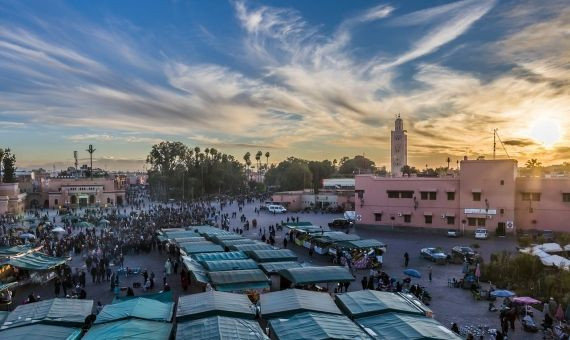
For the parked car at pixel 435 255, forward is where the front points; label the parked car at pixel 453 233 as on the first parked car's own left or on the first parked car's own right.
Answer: on the first parked car's own left

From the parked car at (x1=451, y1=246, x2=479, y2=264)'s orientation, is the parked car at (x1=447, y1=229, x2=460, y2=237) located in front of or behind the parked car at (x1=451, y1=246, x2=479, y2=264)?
behind

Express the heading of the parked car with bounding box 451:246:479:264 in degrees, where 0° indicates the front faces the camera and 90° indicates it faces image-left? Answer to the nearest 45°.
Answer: approximately 315°

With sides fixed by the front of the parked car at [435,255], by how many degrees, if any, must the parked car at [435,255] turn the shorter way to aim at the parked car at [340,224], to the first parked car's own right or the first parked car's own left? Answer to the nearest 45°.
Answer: approximately 180°

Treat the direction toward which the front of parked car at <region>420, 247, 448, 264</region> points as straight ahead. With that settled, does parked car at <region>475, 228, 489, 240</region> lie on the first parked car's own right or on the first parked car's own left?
on the first parked car's own left

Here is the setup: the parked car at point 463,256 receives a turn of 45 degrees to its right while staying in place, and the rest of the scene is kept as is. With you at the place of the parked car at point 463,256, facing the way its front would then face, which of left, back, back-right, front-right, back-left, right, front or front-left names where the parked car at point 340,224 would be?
back-right

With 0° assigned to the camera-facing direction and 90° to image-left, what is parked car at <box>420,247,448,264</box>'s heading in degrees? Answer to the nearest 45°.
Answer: approximately 315°

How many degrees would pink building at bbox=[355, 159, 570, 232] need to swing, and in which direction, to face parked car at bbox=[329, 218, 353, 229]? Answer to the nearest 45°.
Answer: approximately 90° to its right
